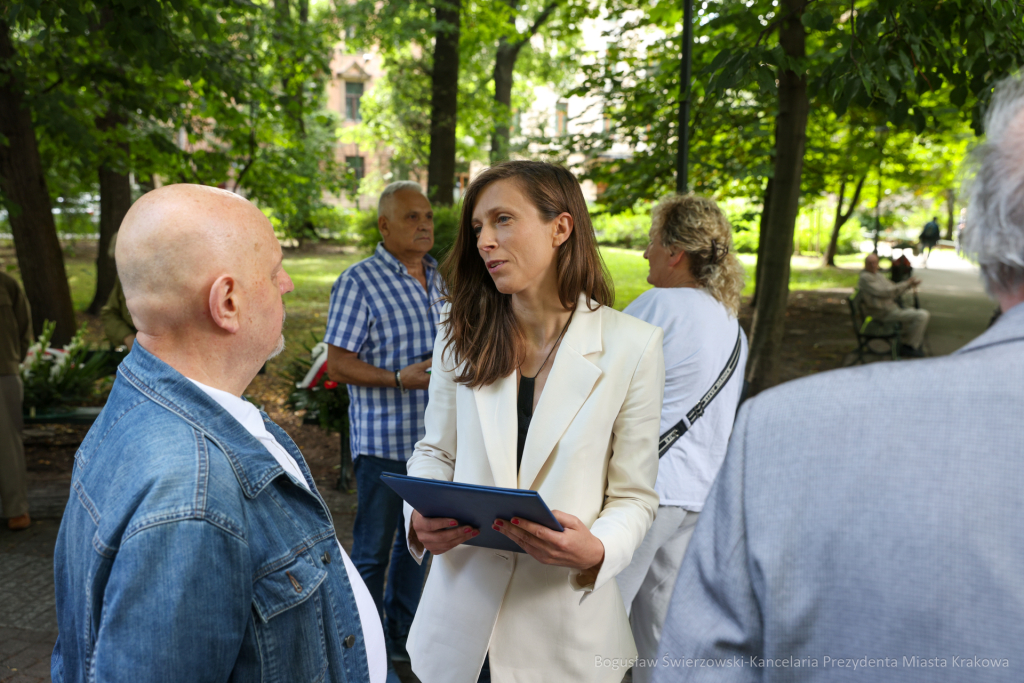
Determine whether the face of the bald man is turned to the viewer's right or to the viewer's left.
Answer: to the viewer's right

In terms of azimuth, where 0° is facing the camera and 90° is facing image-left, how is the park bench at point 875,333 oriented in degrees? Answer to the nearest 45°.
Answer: approximately 270°

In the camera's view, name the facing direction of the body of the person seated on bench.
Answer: to the viewer's right

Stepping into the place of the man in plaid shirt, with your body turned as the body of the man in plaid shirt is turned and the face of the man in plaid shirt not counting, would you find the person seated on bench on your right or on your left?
on your left

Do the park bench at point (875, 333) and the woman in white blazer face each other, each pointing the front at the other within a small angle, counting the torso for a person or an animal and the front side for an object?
no

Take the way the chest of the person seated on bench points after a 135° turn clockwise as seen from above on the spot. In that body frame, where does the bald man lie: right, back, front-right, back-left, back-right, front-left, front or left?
front-left

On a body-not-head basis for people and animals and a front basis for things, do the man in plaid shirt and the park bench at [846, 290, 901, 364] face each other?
no

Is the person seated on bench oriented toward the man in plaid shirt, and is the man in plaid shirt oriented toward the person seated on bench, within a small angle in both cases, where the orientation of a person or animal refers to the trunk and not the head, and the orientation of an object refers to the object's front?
no

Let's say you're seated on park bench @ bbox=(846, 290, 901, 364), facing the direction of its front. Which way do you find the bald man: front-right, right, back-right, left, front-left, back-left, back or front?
right

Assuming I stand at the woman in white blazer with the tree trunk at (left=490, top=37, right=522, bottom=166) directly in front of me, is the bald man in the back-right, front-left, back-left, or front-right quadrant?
back-left

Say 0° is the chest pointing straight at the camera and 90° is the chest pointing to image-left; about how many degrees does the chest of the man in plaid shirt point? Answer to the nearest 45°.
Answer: approximately 315°

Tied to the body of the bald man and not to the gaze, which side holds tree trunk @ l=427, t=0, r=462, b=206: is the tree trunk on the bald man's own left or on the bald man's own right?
on the bald man's own left

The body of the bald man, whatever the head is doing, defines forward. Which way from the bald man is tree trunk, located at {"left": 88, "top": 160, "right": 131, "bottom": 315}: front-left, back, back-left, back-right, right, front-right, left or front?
left

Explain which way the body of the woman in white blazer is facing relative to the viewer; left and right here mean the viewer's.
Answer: facing the viewer and to the left of the viewer

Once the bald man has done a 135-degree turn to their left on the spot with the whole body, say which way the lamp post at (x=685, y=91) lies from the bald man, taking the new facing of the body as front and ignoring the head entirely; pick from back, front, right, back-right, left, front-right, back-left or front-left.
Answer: right
